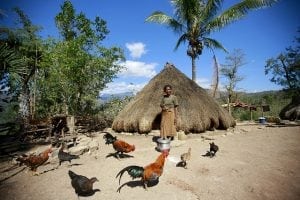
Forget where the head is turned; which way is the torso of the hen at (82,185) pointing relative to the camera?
to the viewer's right

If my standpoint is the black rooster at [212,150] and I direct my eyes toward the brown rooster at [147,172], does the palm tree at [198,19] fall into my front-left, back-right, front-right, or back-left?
back-right

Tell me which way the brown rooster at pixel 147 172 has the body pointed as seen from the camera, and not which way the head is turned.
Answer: to the viewer's right

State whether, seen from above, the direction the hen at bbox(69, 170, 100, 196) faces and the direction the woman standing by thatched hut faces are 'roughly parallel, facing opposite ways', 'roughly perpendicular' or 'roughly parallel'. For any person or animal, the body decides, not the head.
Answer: roughly perpendicular

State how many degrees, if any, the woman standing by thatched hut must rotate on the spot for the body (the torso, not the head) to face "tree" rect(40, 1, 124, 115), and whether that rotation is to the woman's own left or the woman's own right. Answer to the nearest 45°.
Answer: approximately 135° to the woman's own right

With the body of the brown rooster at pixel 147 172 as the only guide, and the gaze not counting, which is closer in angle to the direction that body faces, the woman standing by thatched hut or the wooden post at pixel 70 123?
the woman standing by thatched hut

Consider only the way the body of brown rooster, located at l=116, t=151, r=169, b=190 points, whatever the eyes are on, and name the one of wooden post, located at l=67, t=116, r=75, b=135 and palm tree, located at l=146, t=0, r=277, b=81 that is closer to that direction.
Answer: the palm tree

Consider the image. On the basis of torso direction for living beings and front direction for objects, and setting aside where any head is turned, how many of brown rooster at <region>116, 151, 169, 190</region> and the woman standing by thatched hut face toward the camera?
1

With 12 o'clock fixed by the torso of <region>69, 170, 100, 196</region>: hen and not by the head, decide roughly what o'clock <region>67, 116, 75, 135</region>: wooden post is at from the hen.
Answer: The wooden post is roughly at 9 o'clock from the hen.
